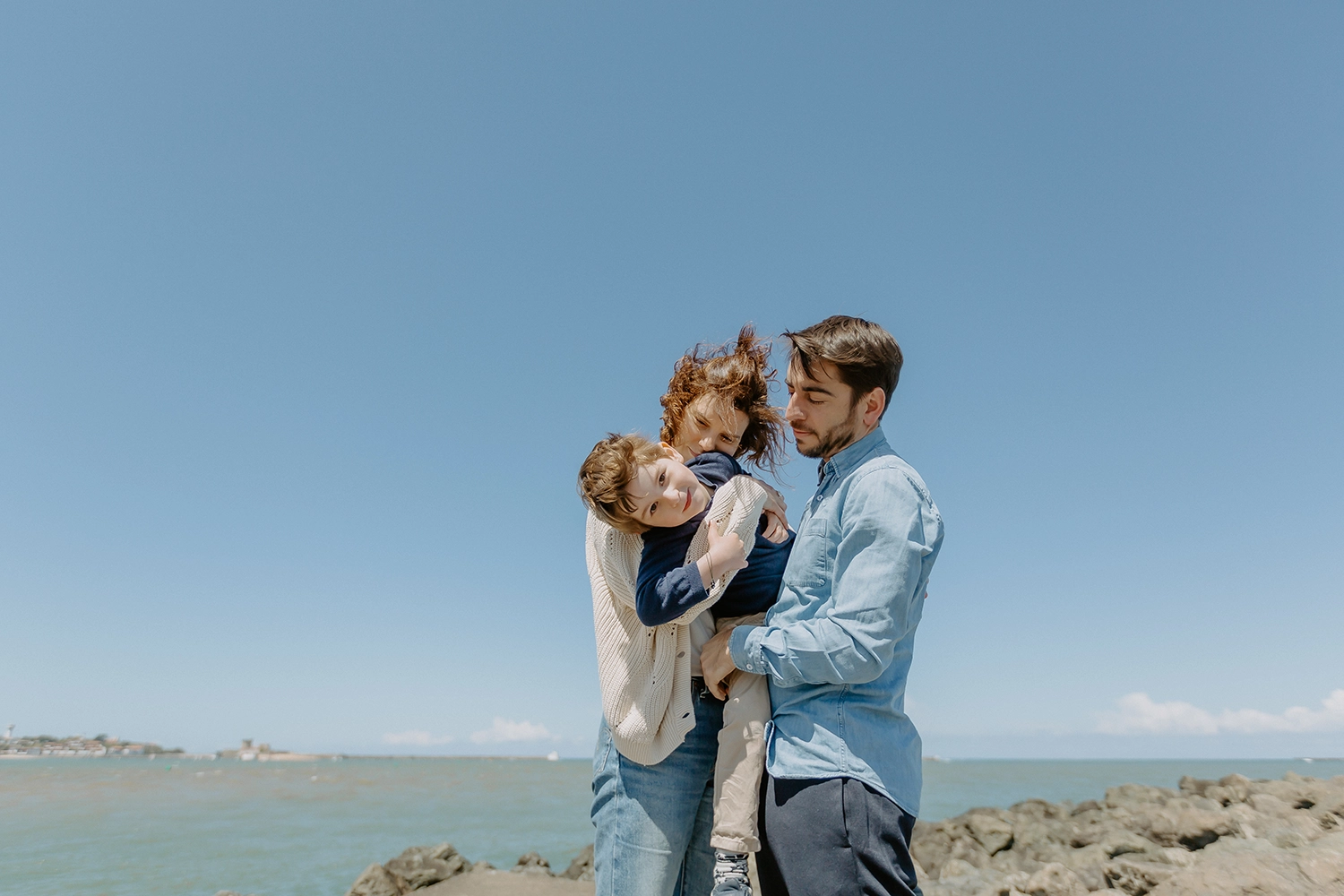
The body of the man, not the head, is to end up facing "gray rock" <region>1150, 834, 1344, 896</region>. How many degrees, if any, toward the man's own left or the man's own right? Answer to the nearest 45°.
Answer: approximately 135° to the man's own right

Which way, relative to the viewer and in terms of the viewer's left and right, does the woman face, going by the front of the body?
facing the viewer and to the right of the viewer

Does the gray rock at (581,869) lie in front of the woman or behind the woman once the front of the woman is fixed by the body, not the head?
behind

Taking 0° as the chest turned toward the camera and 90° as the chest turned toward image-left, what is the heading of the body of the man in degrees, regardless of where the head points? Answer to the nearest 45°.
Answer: approximately 90°
